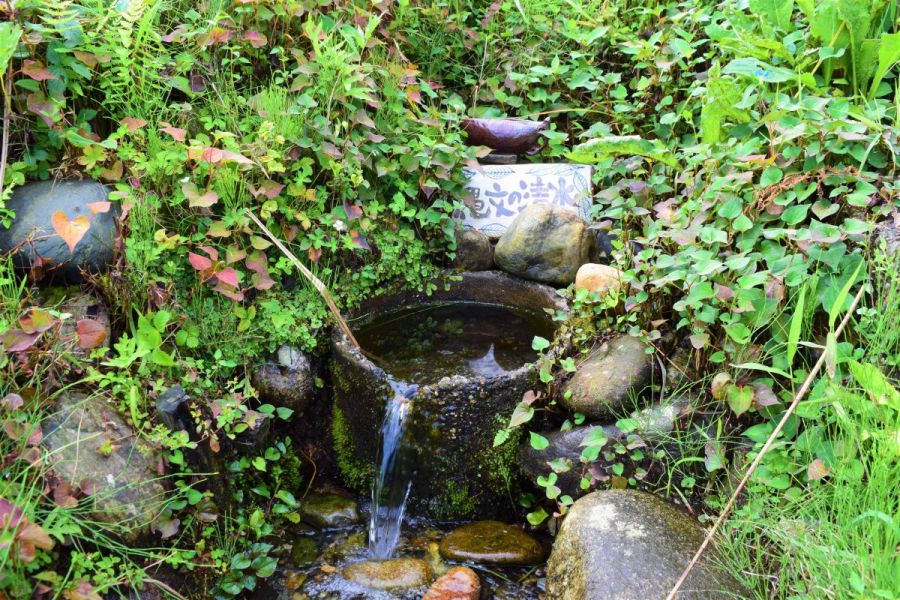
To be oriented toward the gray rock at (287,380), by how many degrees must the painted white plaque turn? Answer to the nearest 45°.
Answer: approximately 45° to its right

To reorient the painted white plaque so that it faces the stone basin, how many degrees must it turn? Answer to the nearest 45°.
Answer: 0° — it already faces it

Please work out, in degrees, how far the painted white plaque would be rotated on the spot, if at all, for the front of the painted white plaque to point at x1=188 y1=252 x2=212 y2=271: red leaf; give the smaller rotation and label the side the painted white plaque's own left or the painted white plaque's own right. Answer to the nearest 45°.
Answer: approximately 45° to the painted white plaque's own right

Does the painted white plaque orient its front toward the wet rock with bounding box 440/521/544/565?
yes

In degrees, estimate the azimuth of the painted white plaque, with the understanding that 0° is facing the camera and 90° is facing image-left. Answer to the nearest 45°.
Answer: approximately 0°
